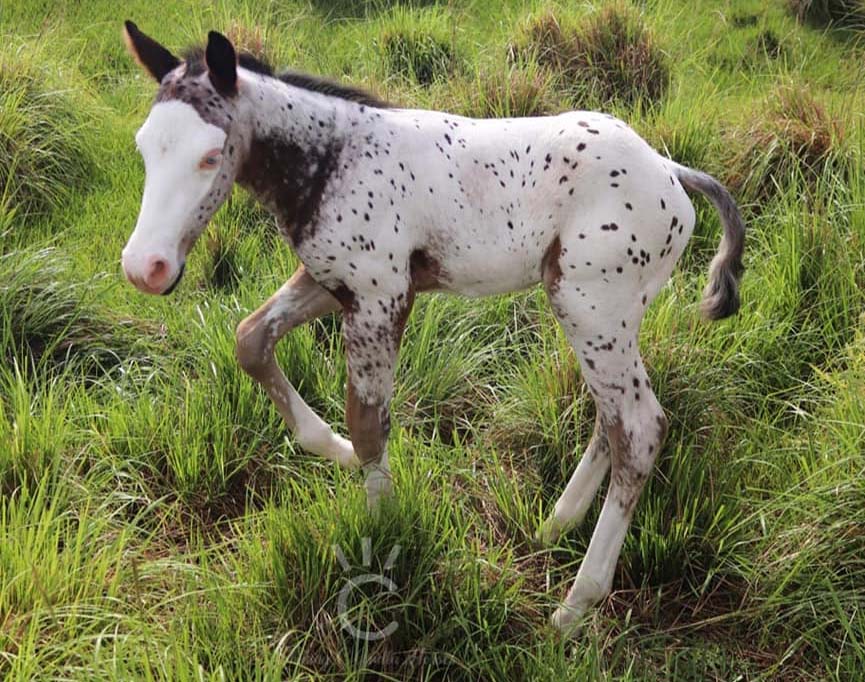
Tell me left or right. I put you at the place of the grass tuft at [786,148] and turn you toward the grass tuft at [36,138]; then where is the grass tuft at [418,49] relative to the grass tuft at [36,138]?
right

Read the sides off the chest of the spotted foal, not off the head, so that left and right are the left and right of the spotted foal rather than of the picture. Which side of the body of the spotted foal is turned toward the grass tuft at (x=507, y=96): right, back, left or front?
right

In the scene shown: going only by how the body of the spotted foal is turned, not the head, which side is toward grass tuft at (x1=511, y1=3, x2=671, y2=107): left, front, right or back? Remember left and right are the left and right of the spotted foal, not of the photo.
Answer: right

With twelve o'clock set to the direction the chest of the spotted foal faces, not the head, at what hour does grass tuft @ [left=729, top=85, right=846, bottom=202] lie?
The grass tuft is roughly at 4 o'clock from the spotted foal.

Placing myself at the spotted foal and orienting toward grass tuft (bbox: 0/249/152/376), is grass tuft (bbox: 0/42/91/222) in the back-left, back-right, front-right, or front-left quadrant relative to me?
front-right

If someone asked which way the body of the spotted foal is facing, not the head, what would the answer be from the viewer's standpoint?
to the viewer's left

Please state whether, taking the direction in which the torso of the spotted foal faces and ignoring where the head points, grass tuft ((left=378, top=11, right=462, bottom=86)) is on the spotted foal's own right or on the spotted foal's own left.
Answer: on the spotted foal's own right

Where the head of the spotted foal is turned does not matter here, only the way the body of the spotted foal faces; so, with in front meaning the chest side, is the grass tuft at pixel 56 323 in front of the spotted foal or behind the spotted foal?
in front

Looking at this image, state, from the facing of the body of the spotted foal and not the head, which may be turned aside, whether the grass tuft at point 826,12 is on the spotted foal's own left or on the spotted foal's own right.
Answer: on the spotted foal's own right
